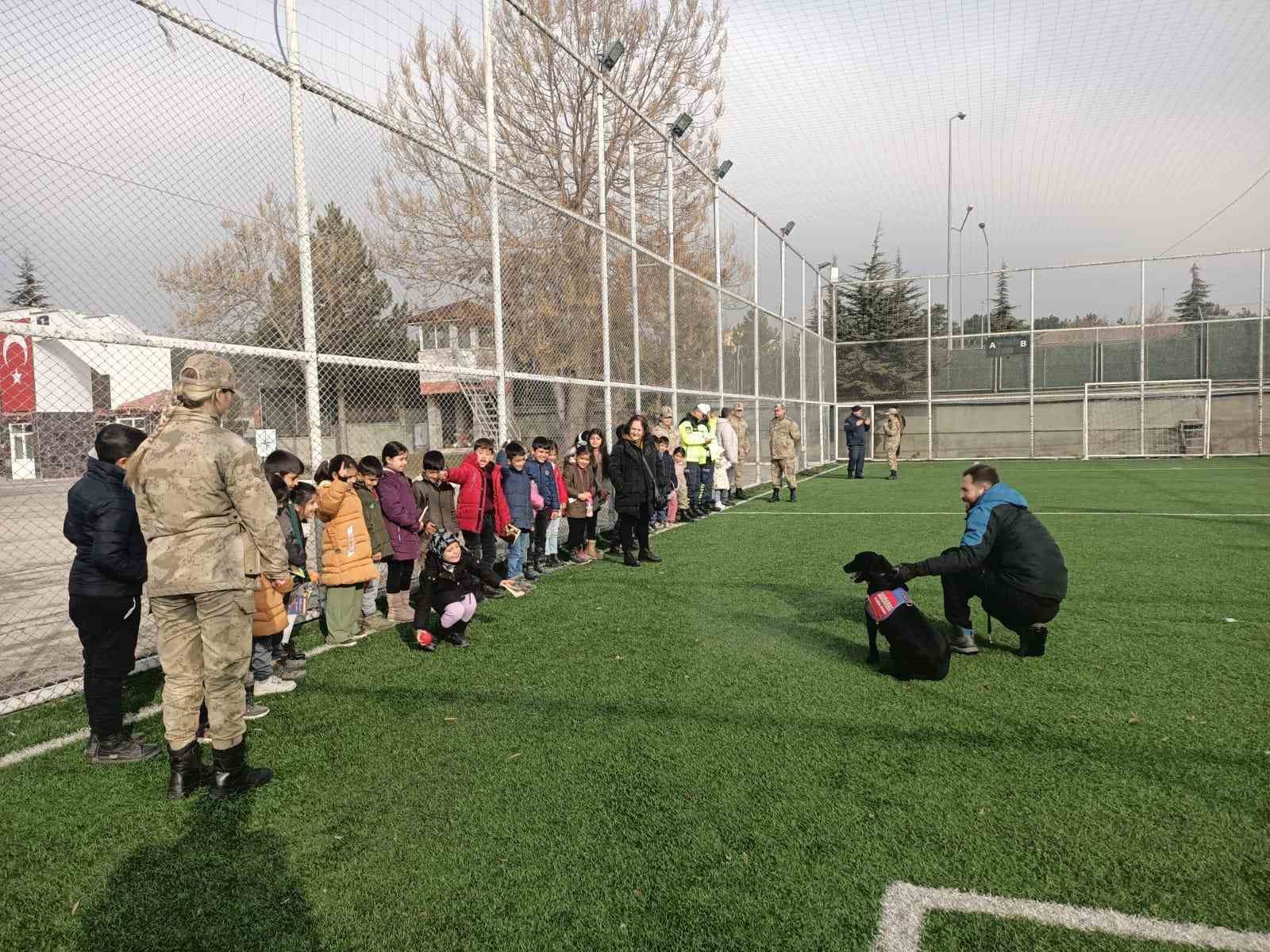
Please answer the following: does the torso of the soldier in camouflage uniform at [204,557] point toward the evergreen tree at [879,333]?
yes

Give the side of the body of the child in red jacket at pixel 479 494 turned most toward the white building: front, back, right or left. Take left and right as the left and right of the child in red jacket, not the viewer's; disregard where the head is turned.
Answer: back

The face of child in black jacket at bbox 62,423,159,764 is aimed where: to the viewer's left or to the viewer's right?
to the viewer's right

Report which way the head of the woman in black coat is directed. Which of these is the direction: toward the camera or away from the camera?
toward the camera

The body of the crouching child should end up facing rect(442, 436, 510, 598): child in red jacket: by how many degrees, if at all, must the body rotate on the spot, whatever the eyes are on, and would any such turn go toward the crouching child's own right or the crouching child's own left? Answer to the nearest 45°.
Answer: approximately 135° to the crouching child's own left

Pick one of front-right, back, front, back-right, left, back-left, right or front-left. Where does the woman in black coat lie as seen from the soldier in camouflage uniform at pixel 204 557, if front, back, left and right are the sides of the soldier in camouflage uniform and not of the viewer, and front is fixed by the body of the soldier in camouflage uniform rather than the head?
front

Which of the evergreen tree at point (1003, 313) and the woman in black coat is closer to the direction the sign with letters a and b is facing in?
the woman in black coat

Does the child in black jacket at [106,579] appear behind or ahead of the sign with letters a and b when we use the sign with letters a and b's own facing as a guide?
ahead

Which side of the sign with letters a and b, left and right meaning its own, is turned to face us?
front

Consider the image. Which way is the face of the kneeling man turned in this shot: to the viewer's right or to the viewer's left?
to the viewer's left

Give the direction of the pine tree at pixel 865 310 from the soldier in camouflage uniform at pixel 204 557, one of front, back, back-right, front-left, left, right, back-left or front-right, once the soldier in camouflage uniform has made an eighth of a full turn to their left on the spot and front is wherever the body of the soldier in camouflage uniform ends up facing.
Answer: front-right

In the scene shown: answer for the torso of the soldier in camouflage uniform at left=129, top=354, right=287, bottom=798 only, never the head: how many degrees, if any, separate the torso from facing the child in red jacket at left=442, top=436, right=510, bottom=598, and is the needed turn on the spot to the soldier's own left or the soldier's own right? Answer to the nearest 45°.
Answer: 0° — they already face them

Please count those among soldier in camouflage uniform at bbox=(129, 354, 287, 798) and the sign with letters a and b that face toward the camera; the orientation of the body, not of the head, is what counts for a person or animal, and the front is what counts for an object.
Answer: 1

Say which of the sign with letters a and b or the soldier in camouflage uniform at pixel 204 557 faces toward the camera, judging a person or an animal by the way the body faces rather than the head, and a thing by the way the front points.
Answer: the sign with letters a and b

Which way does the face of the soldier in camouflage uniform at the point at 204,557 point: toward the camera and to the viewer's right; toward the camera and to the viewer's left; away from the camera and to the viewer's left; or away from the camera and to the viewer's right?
away from the camera and to the viewer's right
